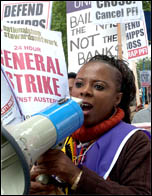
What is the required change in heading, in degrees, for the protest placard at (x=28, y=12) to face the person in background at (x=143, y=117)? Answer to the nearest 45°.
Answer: approximately 90° to its left

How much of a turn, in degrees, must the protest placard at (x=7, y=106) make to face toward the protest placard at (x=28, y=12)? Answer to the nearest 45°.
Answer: approximately 180°

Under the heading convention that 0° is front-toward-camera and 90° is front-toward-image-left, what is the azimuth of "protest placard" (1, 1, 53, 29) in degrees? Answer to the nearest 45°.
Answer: approximately 0°
